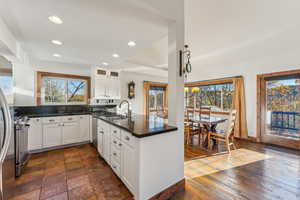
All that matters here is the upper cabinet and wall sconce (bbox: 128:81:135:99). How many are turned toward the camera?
2

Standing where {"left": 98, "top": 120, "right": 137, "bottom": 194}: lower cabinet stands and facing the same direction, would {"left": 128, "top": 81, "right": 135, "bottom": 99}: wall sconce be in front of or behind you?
behind

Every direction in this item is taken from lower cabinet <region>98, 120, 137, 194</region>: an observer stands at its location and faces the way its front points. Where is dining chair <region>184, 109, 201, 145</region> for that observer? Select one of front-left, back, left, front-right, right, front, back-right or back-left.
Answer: back

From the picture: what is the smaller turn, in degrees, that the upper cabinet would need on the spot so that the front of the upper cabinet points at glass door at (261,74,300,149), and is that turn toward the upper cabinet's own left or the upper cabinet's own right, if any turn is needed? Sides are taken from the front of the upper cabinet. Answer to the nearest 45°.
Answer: approximately 90° to the upper cabinet's own left

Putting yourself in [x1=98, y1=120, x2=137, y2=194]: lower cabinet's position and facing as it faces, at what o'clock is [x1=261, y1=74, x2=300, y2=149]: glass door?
The glass door is roughly at 7 o'clock from the lower cabinet.

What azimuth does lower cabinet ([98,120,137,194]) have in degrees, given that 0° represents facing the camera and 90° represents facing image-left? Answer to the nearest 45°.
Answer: approximately 45°

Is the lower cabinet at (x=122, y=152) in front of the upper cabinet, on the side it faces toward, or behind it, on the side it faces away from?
in front

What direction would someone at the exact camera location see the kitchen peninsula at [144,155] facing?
facing the viewer and to the left of the viewer

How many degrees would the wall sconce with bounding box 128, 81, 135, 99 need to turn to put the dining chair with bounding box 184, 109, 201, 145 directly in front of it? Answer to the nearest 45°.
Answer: approximately 45° to its left

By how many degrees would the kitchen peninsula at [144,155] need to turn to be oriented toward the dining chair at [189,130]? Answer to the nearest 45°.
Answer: approximately 180°

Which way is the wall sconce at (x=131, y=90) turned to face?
toward the camera
